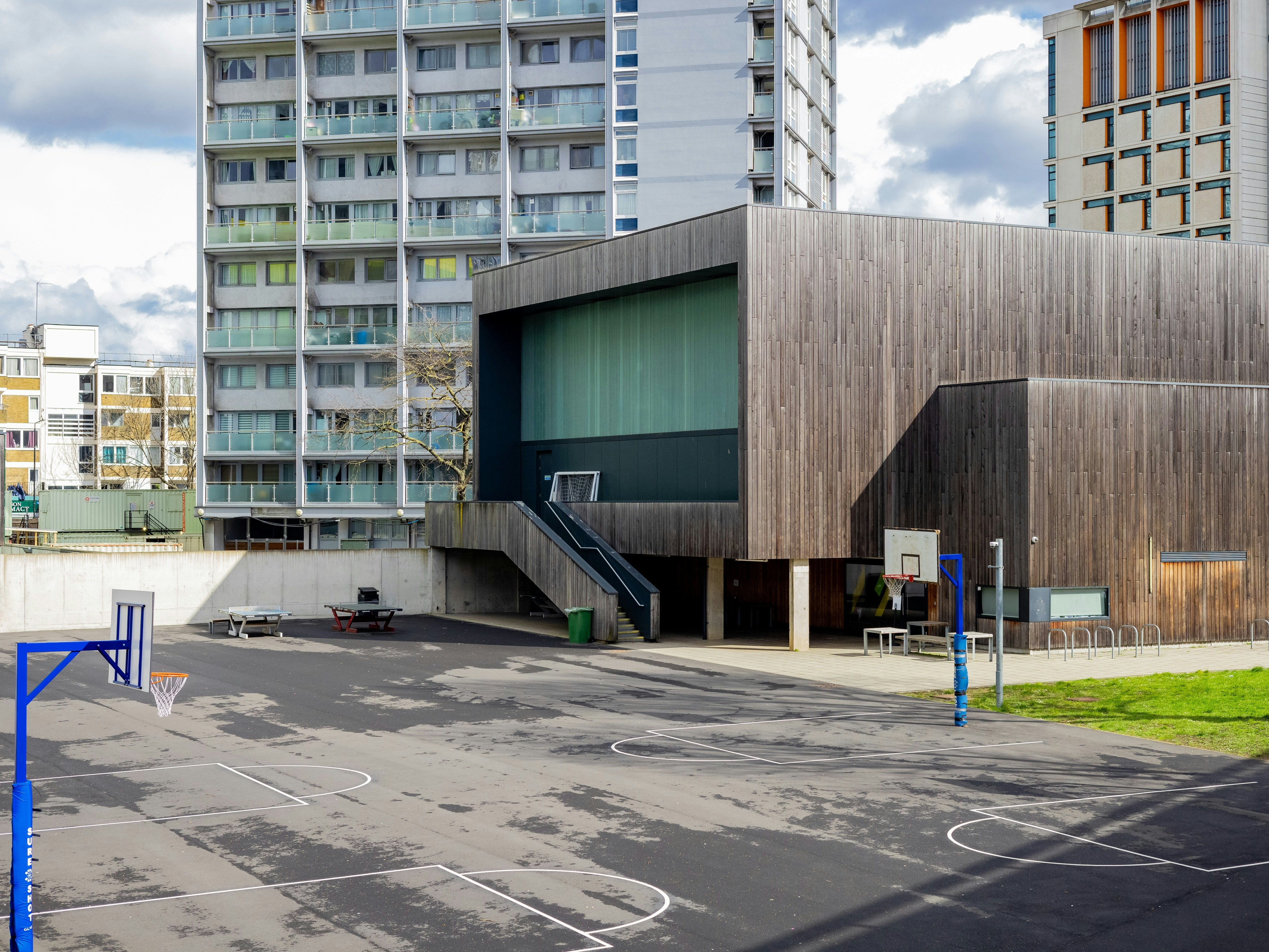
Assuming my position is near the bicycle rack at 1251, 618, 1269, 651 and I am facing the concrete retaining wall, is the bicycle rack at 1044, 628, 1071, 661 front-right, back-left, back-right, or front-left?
front-left

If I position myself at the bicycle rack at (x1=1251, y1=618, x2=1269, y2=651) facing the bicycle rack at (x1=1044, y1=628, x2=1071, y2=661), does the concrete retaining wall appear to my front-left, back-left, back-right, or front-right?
front-right

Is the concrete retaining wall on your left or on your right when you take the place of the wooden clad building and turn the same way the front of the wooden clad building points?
on your right

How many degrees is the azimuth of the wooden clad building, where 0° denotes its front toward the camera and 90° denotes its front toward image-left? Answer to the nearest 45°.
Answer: approximately 45°

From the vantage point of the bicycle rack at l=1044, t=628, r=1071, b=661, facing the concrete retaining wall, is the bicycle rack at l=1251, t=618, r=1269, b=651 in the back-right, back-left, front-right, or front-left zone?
back-right
